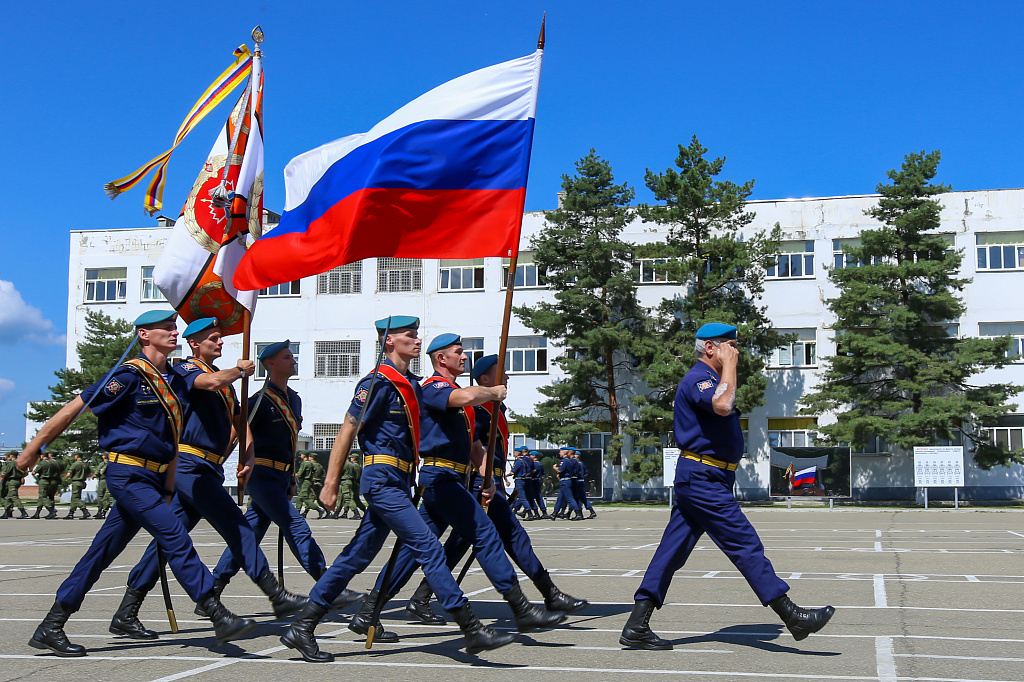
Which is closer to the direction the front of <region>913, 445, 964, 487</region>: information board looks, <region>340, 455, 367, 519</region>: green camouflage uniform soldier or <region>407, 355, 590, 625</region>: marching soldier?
the marching soldier

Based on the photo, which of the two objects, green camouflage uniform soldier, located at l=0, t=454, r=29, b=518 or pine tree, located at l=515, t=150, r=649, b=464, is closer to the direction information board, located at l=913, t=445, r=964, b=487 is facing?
the green camouflage uniform soldier

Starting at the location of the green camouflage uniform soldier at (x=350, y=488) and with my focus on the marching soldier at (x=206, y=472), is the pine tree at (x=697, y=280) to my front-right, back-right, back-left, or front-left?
back-left
